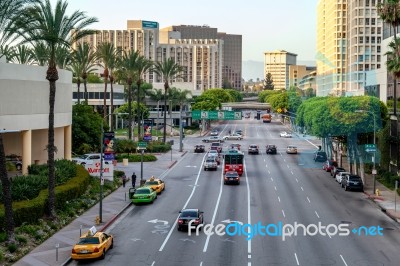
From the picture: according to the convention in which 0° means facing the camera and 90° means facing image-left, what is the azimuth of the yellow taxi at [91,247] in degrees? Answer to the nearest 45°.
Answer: approximately 225°

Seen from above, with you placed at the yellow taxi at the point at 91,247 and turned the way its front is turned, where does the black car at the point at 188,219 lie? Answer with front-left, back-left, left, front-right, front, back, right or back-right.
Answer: front

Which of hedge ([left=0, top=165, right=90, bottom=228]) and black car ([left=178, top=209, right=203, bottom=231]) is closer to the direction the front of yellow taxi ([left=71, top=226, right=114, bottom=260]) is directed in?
the black car

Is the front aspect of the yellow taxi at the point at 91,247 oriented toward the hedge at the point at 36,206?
no

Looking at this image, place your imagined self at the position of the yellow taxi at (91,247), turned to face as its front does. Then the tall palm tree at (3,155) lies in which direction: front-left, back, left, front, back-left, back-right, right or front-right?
left
